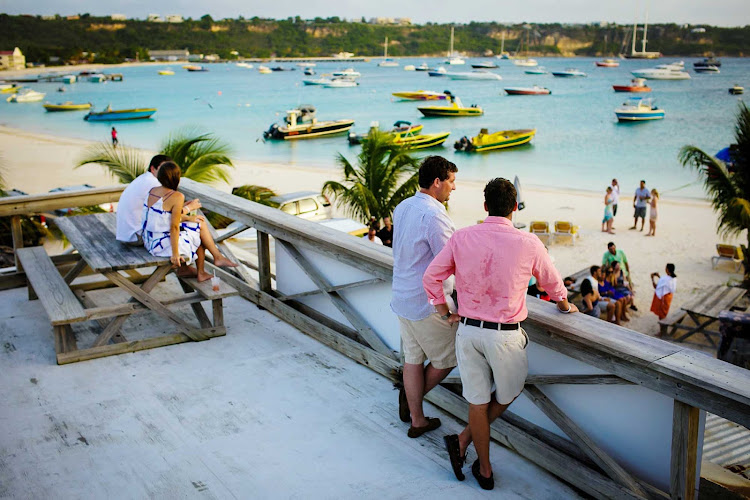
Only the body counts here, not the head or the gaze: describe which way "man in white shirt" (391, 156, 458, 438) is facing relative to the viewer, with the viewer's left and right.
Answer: facing away from the viewer and to the right of the viewer

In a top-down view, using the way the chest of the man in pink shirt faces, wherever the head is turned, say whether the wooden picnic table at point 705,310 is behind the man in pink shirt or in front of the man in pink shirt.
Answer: in front

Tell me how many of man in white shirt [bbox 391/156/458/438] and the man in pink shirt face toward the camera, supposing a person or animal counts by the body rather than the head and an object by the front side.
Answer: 0

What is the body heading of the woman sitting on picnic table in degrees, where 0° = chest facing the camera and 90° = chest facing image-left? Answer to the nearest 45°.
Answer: approximately 225°

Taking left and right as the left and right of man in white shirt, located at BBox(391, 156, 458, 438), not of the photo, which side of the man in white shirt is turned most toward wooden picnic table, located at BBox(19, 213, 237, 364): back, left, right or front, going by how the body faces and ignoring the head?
left

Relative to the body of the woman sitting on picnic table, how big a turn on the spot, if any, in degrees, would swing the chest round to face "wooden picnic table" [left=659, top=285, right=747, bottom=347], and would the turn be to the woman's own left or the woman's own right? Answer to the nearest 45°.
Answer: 0° — they already face it

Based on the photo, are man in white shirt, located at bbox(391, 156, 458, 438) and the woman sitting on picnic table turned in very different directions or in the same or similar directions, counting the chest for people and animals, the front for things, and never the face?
same or similar directions

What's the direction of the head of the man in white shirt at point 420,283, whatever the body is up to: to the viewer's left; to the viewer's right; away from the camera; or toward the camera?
to the viewer's right

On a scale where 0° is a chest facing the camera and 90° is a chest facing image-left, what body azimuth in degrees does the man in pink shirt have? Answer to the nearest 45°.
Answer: approximately 180°

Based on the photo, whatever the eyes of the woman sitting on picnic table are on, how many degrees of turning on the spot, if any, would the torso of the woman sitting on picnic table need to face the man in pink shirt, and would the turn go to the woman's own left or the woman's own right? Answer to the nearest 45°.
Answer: approximately 90° to the woman's own right

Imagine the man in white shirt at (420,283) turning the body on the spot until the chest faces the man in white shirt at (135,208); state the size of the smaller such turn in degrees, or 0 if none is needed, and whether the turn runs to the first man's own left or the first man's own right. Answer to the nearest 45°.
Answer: approximately 90° to the first man's own left

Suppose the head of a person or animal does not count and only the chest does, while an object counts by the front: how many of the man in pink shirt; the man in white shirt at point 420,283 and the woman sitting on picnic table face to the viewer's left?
0

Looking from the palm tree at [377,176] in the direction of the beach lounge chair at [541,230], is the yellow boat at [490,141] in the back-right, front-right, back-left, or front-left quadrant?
front-left

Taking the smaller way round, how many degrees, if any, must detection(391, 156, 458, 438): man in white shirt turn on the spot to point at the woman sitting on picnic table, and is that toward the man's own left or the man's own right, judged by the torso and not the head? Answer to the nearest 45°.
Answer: approximately 90° to the man's own left

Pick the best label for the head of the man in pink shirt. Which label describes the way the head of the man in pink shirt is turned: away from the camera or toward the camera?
away from the camera

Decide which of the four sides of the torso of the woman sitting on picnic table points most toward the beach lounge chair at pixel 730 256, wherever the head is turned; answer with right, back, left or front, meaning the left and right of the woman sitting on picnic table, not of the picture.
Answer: front

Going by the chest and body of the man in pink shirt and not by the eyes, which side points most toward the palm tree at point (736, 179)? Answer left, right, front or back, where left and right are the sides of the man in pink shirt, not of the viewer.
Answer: front
